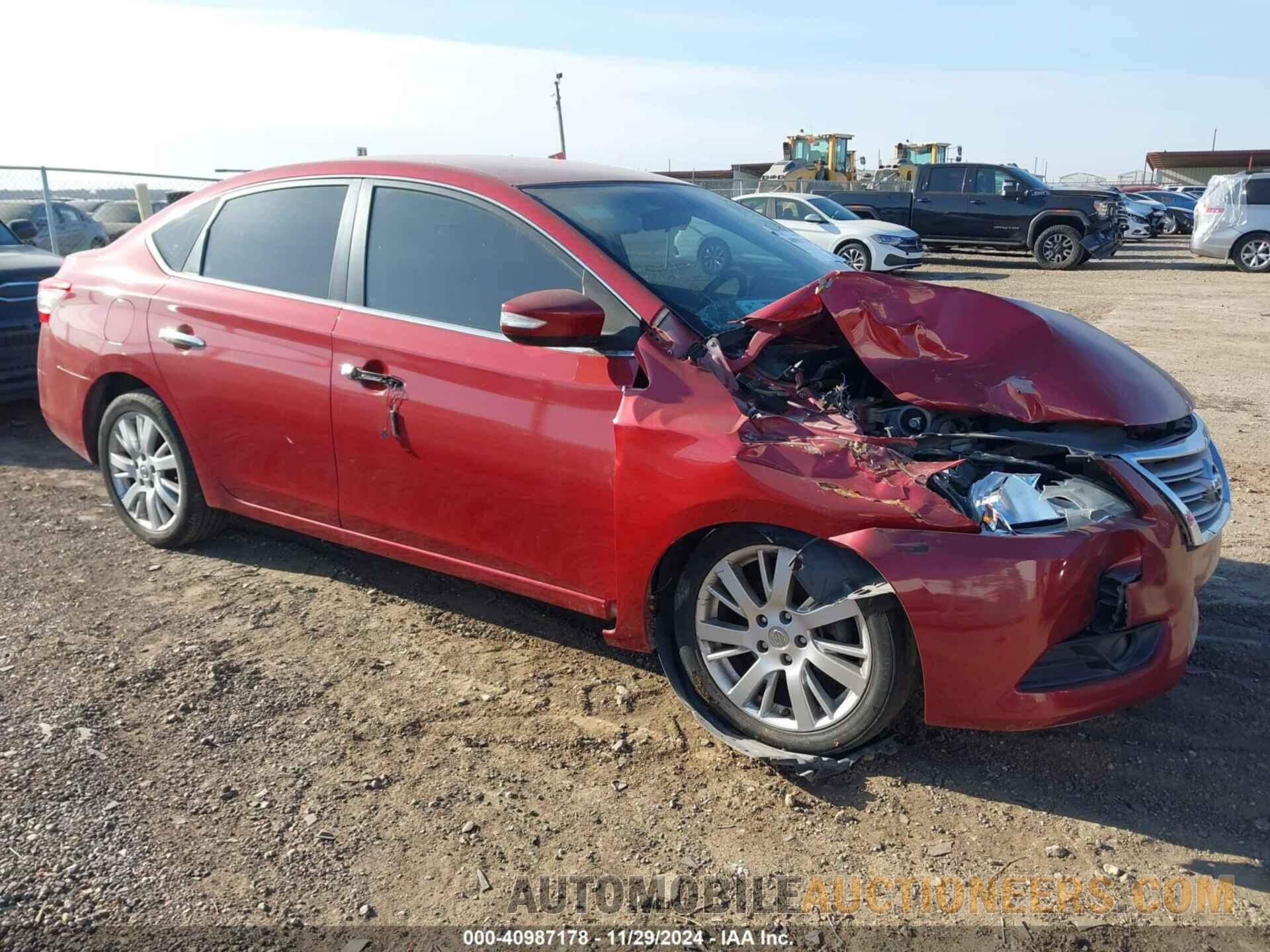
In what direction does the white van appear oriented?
to the viewer's right

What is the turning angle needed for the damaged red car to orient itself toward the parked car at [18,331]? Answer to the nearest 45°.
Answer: approximately 180°

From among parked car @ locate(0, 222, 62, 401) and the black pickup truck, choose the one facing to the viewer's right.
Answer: the black pickup truck

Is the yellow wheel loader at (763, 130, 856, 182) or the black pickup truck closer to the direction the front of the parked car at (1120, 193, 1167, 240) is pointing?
the black pickup truck

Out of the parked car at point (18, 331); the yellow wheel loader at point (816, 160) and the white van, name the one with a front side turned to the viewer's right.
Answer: the white van

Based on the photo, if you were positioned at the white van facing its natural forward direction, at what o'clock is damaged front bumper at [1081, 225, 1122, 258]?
The damaged front bumper is roughly at 6 o'clock from the white van.
